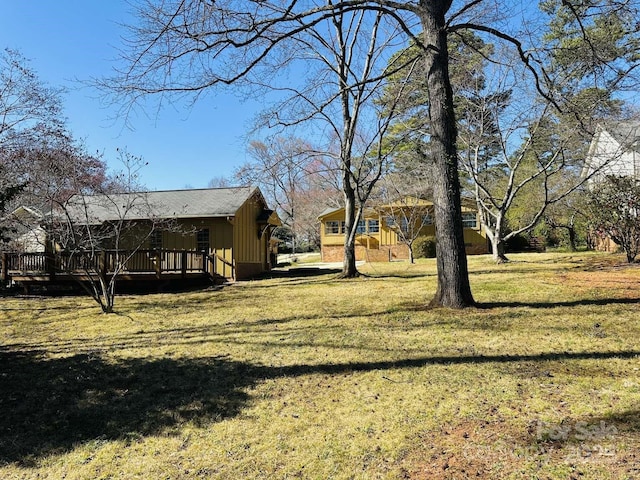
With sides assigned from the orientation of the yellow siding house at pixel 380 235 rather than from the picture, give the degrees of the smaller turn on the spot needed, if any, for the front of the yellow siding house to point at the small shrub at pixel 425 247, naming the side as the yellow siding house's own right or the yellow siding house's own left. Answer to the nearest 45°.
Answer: approximately 45° to the yellow siding house's own left

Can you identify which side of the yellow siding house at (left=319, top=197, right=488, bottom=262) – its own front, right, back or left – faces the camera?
front

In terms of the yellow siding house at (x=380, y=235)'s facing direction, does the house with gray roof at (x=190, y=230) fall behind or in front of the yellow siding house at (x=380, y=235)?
in front

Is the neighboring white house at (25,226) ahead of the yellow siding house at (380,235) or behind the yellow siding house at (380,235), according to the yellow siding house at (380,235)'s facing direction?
ahead
